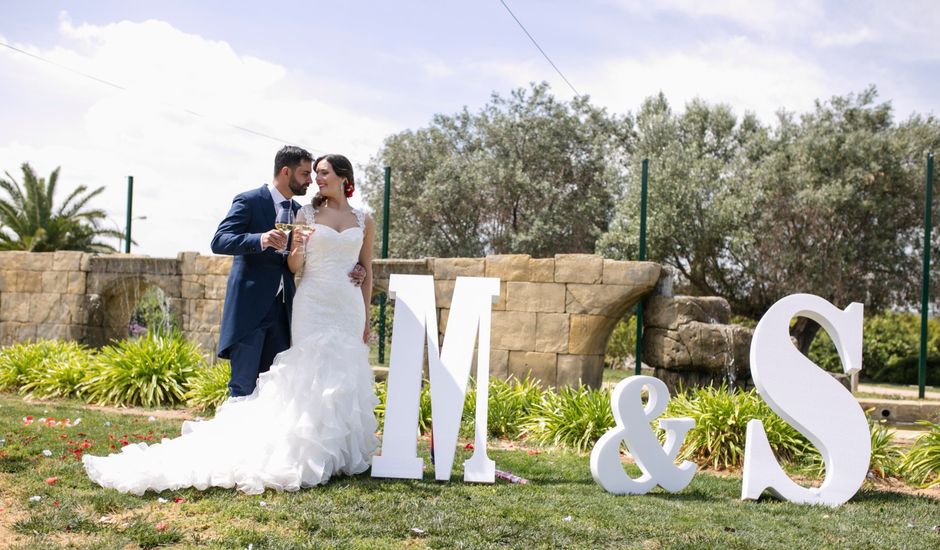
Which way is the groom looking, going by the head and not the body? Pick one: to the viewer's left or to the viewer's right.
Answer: to the viewer's right

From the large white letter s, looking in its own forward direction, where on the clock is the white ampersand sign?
The white ampersand sign is roughly at 2 o'clock from the large white letter s.

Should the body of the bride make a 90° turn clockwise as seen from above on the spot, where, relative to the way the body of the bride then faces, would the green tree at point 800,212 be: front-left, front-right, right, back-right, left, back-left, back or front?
back-right

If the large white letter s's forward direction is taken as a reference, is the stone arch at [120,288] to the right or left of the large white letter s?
on its right

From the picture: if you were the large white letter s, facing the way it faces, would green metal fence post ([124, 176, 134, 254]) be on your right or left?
on your right

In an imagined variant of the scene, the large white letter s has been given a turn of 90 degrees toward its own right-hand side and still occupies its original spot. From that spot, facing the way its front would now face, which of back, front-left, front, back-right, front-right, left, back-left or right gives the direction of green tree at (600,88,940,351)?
right

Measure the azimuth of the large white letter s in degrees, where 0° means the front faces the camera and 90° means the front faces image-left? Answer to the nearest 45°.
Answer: approximately 0°

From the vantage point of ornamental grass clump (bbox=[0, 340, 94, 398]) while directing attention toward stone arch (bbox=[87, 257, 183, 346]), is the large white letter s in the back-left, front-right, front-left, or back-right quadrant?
back-right

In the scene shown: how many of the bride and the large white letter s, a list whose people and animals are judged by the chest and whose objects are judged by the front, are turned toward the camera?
2
